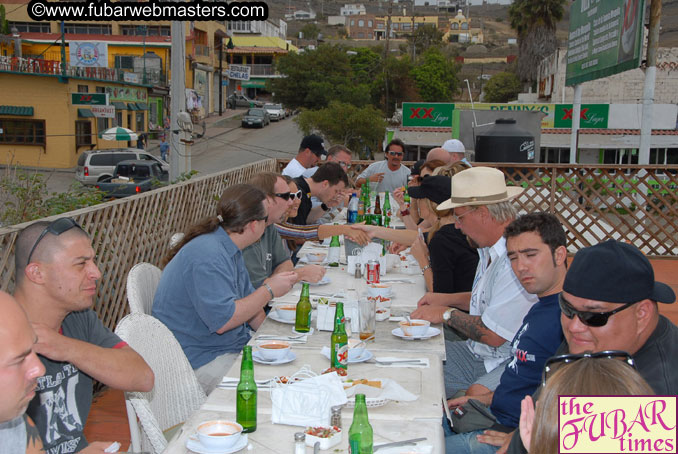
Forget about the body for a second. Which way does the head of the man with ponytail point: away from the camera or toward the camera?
away from the camera

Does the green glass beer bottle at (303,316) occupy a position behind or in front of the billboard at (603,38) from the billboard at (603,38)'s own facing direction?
in front

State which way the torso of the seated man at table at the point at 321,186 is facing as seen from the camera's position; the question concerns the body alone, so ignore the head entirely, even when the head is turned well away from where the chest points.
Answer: to the viewer's right

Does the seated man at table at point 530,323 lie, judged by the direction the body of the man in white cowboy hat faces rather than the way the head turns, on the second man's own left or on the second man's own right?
on the second man's own left

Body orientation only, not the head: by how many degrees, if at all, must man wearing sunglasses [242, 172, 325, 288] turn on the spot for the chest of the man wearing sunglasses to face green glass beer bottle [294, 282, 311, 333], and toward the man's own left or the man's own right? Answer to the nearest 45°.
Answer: approximately 90° to the man's own right

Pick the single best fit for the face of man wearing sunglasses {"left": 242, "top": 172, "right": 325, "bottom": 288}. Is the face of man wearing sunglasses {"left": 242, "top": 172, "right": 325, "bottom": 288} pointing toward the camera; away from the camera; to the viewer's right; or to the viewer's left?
to the viewer's right

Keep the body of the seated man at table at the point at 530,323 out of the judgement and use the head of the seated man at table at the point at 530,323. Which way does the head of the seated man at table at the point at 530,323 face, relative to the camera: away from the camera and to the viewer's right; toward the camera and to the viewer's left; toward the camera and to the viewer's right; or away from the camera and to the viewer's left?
toward the camera and to the viewer's left

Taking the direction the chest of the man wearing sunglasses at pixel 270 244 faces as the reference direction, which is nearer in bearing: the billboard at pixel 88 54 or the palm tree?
the palm tree

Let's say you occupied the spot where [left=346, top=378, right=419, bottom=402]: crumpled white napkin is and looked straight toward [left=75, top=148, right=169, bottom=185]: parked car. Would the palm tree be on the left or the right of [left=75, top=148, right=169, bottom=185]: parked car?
right

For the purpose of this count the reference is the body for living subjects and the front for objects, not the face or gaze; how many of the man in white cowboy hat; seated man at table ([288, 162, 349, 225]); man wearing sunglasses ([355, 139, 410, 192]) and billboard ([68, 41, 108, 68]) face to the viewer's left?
1

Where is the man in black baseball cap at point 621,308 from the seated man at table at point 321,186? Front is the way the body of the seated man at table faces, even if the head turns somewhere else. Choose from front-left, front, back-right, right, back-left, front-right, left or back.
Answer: right

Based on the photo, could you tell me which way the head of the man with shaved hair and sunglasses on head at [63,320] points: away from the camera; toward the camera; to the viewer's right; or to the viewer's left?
to the viewer's right

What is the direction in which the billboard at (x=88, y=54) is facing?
toward the camera

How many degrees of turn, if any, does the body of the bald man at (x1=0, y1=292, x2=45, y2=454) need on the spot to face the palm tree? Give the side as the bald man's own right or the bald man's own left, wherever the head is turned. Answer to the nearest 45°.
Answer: approximately 45° to the bald man's own left

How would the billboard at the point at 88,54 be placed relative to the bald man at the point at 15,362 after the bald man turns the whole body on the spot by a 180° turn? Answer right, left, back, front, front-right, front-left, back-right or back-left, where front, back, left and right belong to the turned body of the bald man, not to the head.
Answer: right

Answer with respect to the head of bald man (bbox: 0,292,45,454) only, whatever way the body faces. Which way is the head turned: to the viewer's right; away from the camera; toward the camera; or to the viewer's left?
to the viewer's right
